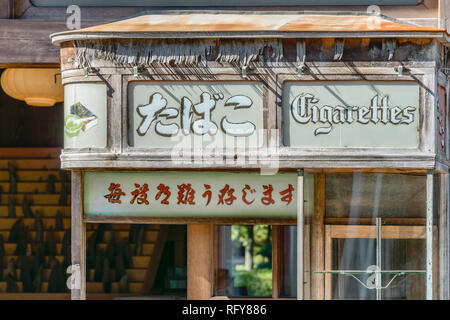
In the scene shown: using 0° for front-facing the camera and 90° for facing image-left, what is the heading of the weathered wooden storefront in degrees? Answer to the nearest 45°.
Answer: approximately 0°
